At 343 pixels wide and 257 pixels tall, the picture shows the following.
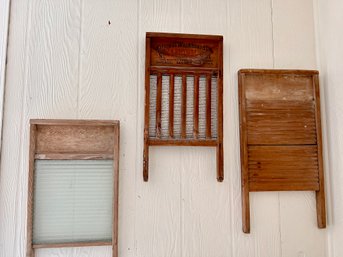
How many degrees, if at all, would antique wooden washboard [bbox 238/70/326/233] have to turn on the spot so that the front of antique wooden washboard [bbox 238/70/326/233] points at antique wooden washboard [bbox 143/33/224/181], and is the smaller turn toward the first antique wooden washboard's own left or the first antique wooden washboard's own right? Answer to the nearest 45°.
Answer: approximately 45° to the first antique wooden washboard's own right

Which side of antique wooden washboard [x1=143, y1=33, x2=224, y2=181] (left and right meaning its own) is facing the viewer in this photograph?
front

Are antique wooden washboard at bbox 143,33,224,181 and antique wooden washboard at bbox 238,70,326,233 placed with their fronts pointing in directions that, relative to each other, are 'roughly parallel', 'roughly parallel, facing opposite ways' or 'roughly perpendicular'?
roughly parallel

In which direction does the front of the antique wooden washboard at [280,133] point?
toward the camera

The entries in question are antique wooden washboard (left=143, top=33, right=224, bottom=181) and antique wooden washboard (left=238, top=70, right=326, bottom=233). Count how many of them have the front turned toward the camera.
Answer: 2

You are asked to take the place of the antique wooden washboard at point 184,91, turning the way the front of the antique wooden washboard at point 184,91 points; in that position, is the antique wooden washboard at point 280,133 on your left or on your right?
on your left
